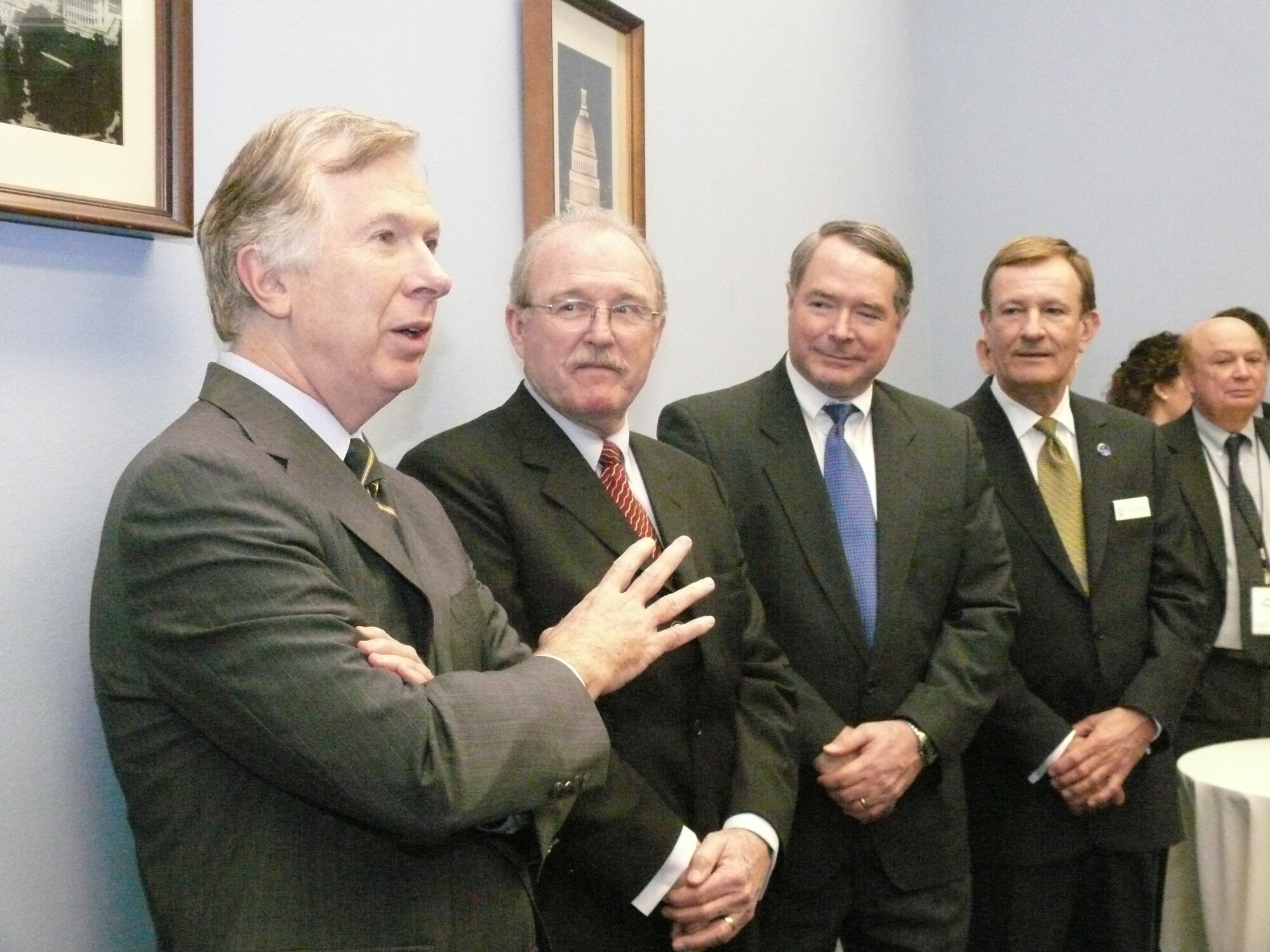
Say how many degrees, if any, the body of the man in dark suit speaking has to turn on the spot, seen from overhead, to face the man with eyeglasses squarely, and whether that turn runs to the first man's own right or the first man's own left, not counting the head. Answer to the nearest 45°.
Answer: approximately 90° to the first man's own left

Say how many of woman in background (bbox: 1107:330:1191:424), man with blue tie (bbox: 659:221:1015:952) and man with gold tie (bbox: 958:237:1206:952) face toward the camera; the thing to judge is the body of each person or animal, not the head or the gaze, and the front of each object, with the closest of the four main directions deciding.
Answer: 2

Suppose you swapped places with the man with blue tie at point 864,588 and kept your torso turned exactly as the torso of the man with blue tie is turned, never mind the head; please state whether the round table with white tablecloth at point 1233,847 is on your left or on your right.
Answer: on your left

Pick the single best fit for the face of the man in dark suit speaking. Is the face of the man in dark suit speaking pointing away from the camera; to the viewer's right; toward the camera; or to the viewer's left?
to the viewer's right

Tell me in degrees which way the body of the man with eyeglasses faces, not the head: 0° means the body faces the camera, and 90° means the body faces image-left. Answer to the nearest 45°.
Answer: approximately 315°

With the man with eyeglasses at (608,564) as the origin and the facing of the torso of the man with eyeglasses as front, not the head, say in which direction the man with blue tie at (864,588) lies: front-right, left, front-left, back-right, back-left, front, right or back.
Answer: left
